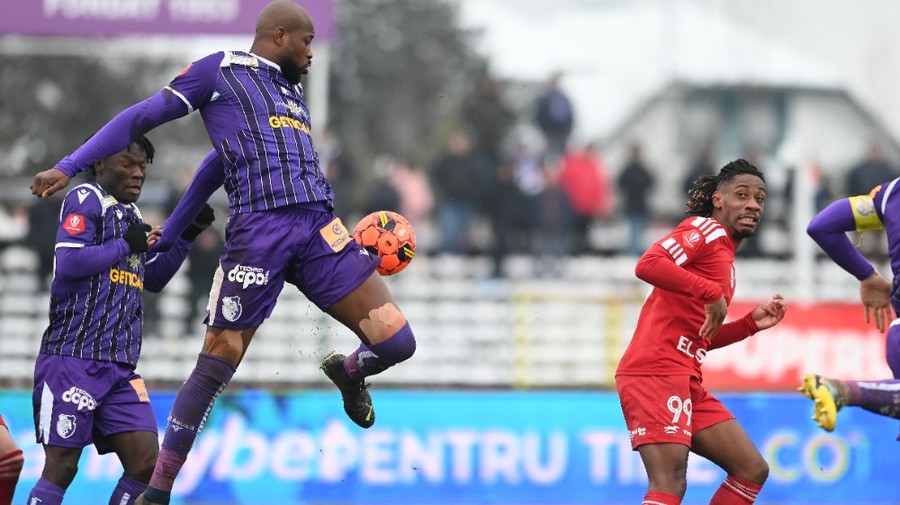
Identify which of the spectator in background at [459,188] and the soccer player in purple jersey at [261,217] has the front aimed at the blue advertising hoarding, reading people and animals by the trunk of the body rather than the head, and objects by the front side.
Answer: the spectator in background

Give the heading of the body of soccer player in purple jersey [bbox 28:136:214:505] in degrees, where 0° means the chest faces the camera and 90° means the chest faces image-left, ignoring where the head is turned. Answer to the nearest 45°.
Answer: approximately 315°

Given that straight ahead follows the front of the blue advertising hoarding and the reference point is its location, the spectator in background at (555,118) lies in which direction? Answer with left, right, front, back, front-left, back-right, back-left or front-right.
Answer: back

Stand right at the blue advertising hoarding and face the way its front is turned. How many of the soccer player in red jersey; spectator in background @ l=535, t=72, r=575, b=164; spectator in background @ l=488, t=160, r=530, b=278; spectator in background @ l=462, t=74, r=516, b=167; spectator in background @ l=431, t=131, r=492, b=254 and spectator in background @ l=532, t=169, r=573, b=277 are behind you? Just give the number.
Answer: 5

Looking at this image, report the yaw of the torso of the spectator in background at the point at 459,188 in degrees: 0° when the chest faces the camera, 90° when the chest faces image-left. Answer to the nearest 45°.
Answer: approximately 0°

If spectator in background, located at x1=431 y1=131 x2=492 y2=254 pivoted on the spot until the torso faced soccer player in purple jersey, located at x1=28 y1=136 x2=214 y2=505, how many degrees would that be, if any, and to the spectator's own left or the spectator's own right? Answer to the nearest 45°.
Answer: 0° — they already face them

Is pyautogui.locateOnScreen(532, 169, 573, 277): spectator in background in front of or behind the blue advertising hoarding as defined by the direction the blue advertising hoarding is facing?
behind

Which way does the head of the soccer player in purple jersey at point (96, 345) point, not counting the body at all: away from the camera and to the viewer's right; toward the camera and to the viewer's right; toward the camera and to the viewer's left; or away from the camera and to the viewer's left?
toward the camera and to the viewer's right

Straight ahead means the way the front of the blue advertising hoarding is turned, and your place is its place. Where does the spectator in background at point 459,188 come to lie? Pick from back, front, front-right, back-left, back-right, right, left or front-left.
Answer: back

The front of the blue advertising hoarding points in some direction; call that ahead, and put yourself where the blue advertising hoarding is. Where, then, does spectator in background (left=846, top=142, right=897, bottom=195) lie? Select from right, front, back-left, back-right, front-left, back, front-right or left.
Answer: back-left

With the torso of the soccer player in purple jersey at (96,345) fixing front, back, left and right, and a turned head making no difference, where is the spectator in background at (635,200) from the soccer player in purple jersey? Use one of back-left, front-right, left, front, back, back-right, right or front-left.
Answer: left
